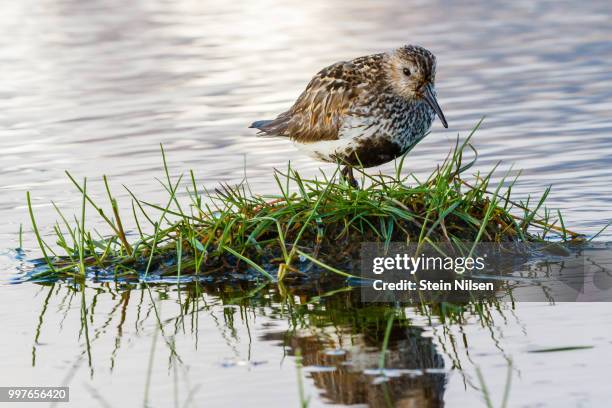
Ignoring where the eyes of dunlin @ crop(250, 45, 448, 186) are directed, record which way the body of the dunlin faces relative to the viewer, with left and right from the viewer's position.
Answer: facing the viewer and to the right of the viewer
